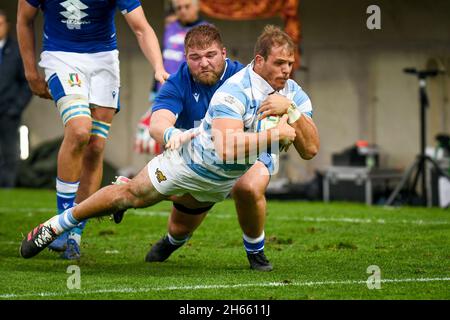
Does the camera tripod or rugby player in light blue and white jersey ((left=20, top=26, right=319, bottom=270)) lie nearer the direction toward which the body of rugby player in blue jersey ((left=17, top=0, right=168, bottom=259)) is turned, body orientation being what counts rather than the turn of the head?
the rugby player in light blue and white jersey

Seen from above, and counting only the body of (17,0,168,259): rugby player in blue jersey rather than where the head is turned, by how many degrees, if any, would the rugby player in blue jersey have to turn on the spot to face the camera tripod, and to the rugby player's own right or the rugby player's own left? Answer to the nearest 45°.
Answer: approximately 135° to the rugby player's own left

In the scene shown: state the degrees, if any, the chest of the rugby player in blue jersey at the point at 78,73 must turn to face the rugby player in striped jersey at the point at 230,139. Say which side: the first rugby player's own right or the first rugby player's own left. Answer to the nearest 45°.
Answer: approximately 45° to the first rugby player's own left

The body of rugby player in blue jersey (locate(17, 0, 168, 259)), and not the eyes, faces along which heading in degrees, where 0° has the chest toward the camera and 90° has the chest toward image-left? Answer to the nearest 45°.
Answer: approximately 0°
